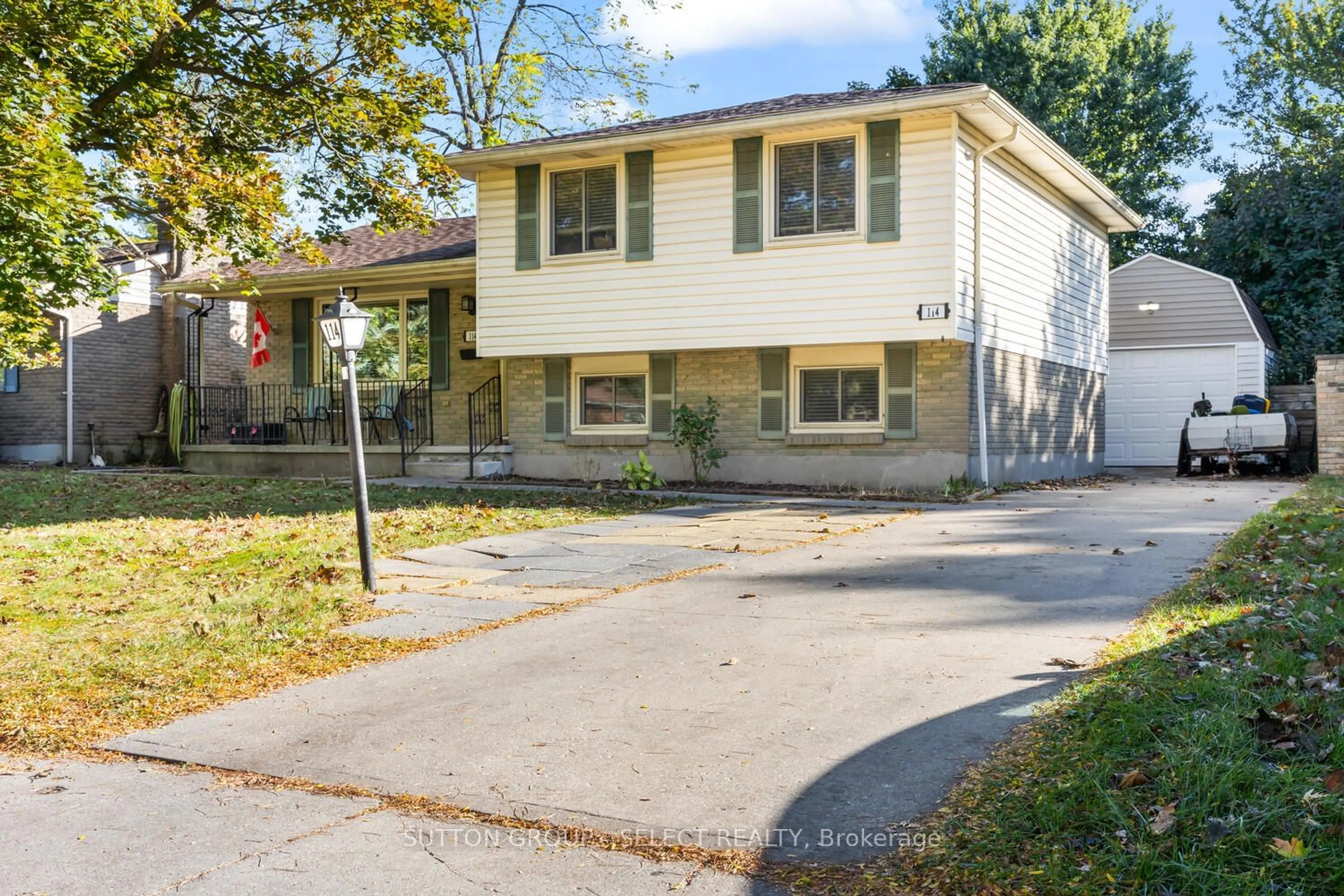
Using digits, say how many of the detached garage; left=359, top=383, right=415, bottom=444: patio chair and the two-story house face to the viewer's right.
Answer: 0

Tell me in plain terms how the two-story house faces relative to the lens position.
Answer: facing the viewer and to the left of the viewer

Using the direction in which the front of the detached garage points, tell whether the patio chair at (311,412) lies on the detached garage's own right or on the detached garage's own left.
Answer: on the detached garage's own right

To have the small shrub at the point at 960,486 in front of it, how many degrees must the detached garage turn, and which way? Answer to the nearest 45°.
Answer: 0° — it already faces it

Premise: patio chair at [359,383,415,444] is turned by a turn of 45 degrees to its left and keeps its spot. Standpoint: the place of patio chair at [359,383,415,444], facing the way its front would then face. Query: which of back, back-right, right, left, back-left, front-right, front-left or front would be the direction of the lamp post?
front

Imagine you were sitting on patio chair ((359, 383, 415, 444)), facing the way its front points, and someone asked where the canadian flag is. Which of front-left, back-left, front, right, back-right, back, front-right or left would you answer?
right

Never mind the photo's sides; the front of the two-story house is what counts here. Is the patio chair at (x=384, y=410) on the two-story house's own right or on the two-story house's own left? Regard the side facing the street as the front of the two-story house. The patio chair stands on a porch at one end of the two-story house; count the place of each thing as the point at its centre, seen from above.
on the two-story house's own right

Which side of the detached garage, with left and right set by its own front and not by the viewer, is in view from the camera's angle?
front

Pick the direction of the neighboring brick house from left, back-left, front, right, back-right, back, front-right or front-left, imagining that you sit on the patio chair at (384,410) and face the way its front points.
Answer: right

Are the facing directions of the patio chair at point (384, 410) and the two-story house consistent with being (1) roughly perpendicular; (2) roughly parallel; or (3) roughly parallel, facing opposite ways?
roughly parallel

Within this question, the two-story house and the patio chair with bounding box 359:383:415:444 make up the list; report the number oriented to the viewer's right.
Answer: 0

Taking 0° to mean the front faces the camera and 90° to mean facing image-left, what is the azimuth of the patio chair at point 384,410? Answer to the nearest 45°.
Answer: approximately 45°

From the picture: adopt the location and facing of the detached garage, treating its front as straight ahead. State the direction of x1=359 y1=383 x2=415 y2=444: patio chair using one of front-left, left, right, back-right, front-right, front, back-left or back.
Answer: front-right
